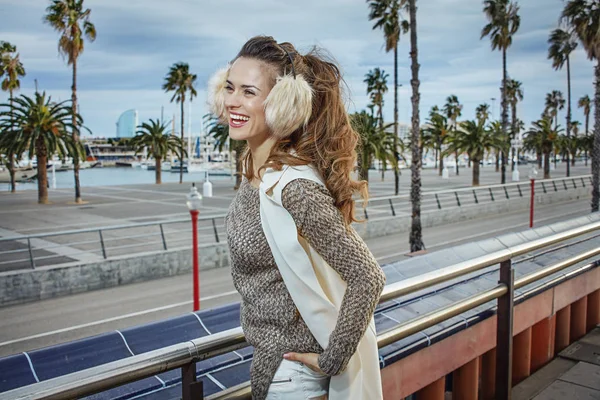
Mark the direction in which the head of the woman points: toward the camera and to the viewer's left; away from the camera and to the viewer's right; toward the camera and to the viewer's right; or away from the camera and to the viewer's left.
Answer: toward the camera and to the viewer's left

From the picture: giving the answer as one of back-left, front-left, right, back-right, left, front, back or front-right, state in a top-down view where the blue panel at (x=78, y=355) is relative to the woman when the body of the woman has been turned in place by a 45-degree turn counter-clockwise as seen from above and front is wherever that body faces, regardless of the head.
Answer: back-right

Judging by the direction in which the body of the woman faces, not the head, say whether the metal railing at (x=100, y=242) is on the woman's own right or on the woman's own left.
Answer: on the woman's own right

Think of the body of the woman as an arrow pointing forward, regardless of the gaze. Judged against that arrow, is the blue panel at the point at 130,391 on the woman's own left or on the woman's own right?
on the woman's own right
